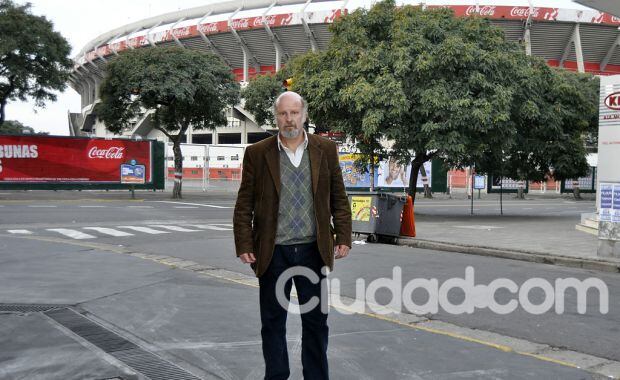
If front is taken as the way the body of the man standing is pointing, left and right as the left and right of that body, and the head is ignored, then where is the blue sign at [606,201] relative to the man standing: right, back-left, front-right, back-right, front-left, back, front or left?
back-left

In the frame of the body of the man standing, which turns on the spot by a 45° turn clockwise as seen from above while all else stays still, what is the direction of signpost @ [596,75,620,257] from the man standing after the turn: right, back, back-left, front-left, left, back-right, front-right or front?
back

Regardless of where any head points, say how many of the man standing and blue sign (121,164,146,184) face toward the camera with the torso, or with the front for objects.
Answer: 2

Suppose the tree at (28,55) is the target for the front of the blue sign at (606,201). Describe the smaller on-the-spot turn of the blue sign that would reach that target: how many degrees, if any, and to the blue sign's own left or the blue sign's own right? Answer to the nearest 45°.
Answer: approximately 90° to the blue sign's own right

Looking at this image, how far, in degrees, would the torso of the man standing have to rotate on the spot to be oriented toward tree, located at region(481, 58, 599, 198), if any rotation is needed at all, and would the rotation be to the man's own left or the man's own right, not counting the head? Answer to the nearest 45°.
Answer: approximately 135° to the man's own left

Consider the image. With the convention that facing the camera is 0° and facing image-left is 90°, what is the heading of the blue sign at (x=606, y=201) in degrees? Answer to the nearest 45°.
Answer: approximately 0°

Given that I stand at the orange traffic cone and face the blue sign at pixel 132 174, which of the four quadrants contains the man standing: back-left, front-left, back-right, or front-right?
back-left

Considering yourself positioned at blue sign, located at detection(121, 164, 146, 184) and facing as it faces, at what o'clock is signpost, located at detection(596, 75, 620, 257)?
The signpost is roughly at 11 o'clock from the blue sign.
